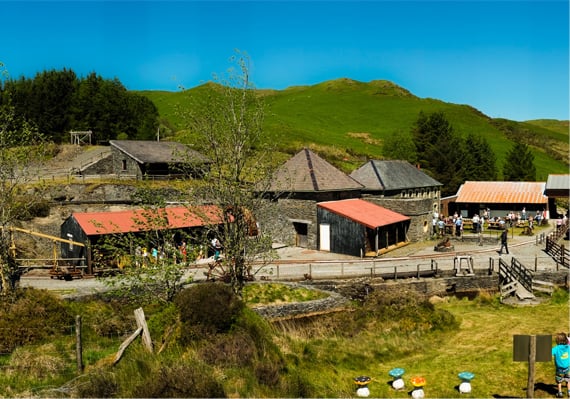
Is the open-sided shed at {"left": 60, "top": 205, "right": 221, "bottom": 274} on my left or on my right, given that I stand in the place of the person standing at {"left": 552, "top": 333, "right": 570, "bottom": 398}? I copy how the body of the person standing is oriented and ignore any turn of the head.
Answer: on my left

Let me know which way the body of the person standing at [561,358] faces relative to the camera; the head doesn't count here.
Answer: away from the camera

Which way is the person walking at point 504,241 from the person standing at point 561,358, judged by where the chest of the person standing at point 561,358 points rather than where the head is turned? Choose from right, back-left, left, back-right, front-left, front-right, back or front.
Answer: front

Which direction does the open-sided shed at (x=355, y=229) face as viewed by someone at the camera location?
facing the viewer and to the right of the viewer

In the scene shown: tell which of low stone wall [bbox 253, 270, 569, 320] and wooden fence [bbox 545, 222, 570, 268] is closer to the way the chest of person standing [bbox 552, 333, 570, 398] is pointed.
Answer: the wooden fence

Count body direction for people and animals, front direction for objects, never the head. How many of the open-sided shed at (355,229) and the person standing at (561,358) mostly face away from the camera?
1

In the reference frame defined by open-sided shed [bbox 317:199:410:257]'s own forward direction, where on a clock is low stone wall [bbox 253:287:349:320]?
The low stone wall is roughly at 2 o'clock from the open-sided shed.

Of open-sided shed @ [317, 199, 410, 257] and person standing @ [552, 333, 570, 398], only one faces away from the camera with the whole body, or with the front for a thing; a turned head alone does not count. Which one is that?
the person standing

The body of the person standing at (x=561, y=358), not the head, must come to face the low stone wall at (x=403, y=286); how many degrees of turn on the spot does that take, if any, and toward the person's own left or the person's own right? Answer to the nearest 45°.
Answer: approximately 45° to the person's own left

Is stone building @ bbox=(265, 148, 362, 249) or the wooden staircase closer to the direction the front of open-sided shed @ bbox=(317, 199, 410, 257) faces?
the wooden staircase

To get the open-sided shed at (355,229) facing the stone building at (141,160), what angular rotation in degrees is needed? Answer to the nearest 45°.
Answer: approximately 180°

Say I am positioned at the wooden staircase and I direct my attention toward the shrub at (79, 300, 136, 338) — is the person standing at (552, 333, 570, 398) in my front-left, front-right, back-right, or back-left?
front-left

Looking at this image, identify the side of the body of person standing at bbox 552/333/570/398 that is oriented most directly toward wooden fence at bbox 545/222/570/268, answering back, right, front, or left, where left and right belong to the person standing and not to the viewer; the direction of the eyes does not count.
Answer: front
